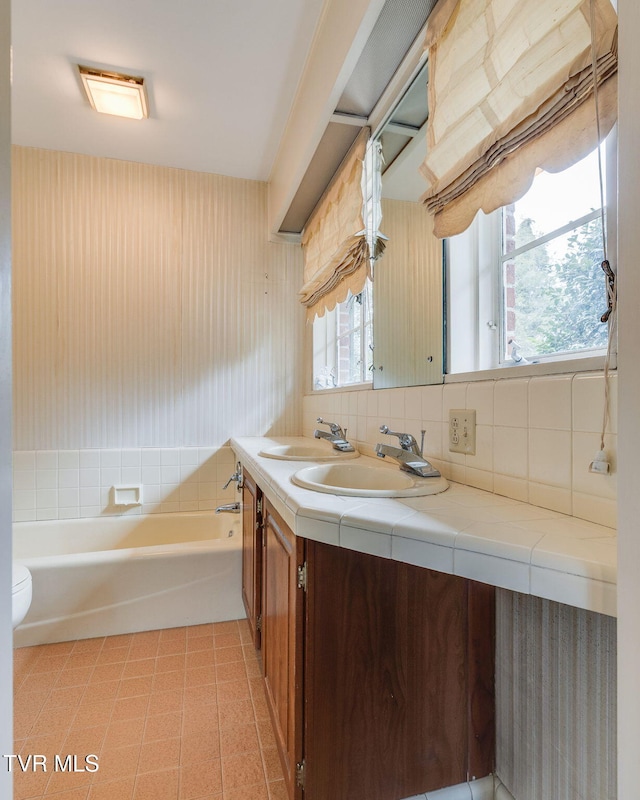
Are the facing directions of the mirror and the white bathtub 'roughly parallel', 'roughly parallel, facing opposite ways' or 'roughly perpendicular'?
roughly perpendicular

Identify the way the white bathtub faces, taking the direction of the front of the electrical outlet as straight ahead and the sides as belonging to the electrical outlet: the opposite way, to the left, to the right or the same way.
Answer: to the left

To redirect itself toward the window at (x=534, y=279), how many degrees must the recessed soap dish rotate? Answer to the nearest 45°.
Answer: approximately 45° to its left

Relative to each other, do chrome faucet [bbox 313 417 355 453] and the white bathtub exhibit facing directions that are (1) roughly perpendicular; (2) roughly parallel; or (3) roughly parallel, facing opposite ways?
roughly perpendicular

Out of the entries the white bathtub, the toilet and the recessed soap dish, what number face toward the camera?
2

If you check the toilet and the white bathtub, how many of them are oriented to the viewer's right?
1

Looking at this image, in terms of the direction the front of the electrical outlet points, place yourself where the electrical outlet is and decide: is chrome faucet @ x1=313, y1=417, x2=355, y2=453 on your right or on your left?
on your right

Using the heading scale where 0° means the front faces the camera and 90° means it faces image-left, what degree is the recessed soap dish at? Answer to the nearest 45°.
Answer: approximately 0°

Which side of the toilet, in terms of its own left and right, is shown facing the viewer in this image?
right

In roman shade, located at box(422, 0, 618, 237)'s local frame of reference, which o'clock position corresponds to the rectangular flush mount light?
The rectangular flush mount light is roughly at 2 o'clock from the roman shade.
